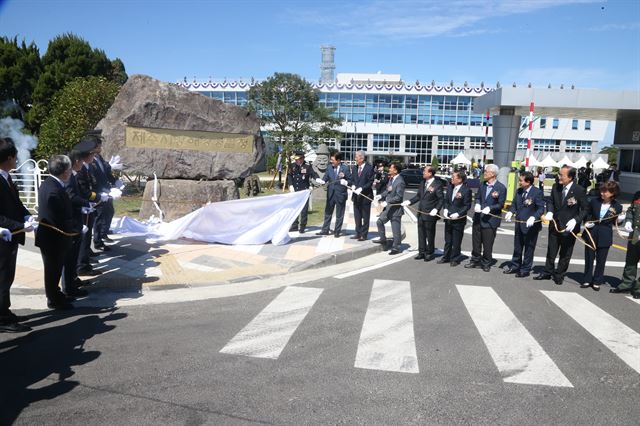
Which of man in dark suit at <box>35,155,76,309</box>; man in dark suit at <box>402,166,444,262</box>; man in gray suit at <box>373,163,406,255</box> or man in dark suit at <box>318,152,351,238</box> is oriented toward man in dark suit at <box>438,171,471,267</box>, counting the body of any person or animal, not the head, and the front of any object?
man in dark suit at <box>35,155,76,309</box>

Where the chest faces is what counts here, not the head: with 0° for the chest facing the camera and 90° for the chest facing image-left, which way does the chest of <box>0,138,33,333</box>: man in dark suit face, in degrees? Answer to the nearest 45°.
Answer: approximately 270°

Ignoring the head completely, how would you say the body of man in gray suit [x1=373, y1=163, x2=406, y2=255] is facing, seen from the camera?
to the viewer's left

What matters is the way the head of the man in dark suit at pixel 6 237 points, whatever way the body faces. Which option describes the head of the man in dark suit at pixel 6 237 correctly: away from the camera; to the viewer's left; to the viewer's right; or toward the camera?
to the viewer's right

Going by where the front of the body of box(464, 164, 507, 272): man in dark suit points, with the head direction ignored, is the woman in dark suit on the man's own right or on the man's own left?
on the man's own left

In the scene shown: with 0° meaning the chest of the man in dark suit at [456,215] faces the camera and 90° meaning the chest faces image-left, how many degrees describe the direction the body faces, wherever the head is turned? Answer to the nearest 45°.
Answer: approximately 45°

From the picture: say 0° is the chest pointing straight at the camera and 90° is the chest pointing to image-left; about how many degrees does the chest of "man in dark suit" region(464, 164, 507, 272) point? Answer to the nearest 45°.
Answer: approximately 45°

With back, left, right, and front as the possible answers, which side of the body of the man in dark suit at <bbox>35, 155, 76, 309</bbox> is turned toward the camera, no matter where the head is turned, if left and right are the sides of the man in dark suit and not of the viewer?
right

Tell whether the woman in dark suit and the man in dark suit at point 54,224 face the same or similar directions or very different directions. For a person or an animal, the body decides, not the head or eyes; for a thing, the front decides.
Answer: very different directions
